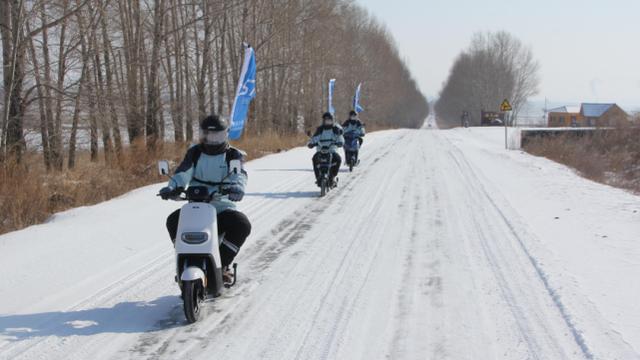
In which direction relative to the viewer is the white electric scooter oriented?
toward the camera

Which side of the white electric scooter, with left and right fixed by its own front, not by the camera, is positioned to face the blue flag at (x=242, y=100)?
back

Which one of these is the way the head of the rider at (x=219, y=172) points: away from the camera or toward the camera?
toward the camera

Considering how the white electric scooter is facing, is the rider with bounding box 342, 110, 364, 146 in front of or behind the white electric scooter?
behind
